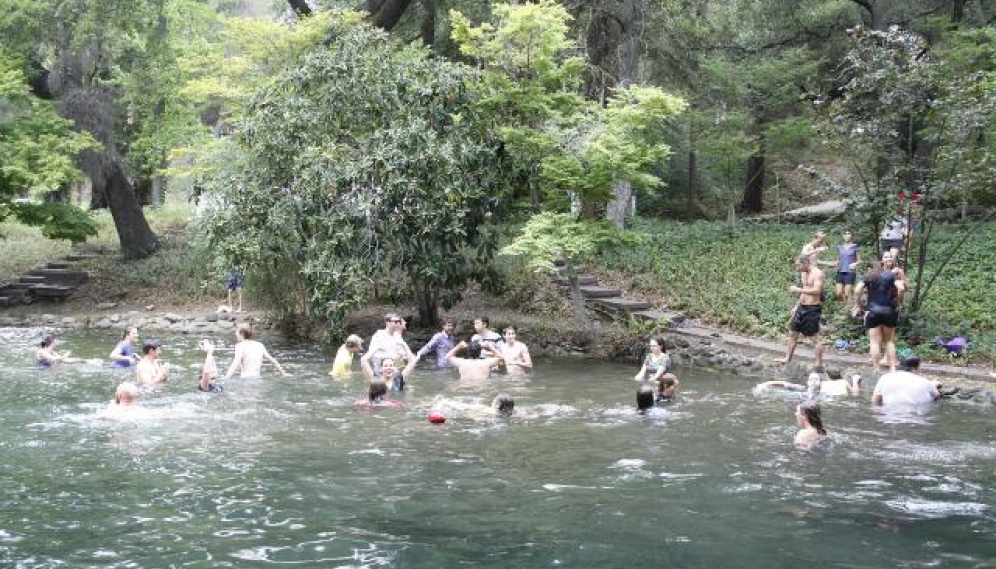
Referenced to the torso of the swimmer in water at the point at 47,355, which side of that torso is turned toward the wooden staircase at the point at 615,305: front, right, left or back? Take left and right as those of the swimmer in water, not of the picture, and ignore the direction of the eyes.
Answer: front

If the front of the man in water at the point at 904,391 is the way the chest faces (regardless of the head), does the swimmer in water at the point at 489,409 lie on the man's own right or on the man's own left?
on the man's own left

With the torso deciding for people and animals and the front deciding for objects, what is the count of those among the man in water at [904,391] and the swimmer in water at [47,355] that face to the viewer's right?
1

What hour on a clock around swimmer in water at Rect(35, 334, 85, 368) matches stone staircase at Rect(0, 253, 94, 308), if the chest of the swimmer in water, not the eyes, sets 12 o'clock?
The stone staircase is roughly at 9 o'clock from the swimmer in water.

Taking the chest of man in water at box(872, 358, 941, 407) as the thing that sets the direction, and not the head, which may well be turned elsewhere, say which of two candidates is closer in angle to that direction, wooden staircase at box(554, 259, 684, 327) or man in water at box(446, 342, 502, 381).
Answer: the wooden staircase

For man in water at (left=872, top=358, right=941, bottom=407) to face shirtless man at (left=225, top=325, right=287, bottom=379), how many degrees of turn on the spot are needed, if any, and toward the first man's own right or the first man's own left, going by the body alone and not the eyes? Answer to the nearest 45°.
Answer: approximately 90° to the first man's own left

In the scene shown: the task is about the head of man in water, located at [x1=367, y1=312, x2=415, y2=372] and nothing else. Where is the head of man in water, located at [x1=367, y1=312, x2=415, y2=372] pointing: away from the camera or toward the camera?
toward the camera

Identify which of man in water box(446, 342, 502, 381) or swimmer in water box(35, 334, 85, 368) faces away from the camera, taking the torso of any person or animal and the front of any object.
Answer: the man in water

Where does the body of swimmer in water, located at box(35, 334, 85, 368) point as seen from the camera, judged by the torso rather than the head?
to the viewer's right

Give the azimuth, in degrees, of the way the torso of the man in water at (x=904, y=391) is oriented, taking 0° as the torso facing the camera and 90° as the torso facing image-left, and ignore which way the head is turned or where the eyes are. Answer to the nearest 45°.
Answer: approximately 180°

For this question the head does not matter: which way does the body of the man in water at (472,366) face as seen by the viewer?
away from the camera

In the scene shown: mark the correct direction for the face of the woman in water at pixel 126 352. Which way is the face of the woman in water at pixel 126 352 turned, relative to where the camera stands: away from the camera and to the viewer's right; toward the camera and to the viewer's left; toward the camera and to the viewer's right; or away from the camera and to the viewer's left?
toward the camera and to the viewer's right

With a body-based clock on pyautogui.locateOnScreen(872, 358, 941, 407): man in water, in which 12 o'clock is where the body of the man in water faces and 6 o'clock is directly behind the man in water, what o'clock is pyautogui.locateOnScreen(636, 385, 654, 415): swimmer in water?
The swimmer in water is roughly at 8 o'clock from the man in water.

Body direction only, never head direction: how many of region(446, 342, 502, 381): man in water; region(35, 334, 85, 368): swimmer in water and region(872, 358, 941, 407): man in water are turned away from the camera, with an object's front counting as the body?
2

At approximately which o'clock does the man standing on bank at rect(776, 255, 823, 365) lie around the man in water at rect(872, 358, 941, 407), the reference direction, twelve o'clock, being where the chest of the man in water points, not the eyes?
The man standing on bank is roughly at 11 o'clock from the man in water.
